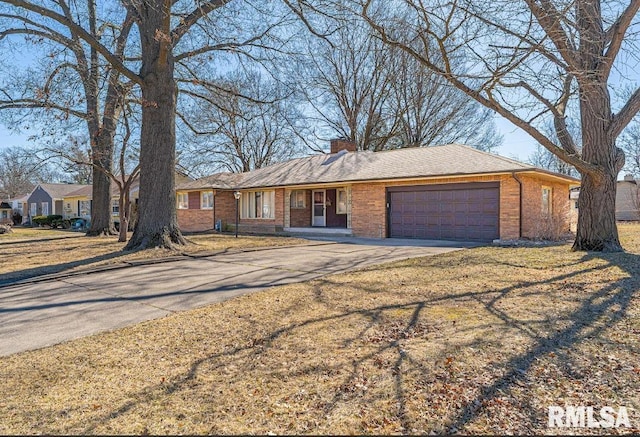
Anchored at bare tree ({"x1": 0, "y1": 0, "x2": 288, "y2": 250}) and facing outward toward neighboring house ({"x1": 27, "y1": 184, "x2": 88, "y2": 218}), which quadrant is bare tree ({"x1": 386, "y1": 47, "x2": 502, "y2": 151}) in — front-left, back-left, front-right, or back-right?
front-right

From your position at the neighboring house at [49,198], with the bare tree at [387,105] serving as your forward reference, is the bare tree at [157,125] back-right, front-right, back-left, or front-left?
front-right

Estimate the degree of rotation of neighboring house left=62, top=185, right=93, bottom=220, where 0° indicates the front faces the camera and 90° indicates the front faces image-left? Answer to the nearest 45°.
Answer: approximately 45°

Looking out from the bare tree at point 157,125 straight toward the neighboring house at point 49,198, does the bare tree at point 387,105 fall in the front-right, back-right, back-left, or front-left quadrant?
front-right

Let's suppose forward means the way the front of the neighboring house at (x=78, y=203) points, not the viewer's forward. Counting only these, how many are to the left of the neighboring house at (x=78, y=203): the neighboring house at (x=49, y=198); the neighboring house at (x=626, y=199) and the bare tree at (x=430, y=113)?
2

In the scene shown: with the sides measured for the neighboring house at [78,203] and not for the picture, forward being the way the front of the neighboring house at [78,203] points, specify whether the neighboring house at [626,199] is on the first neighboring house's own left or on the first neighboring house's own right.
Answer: on the first neighboring house's own left

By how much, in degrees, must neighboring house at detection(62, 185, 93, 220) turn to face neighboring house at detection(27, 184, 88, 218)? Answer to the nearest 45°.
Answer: approximately 90° to its right

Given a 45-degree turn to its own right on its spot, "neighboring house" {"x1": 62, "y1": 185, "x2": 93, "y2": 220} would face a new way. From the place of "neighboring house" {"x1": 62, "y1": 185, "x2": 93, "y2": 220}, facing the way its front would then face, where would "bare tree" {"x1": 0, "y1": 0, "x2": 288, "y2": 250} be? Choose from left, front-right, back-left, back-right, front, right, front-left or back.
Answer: left

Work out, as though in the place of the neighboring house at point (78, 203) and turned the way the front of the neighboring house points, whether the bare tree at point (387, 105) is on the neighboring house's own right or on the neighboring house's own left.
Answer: on the neighboring house's own left

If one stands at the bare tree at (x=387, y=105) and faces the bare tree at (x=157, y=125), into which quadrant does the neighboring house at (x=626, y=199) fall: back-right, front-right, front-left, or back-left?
back-left

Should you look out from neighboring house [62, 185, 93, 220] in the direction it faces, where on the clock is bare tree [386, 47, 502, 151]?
The bare tree is roughly at 9 o'clock from the neighboring house.
